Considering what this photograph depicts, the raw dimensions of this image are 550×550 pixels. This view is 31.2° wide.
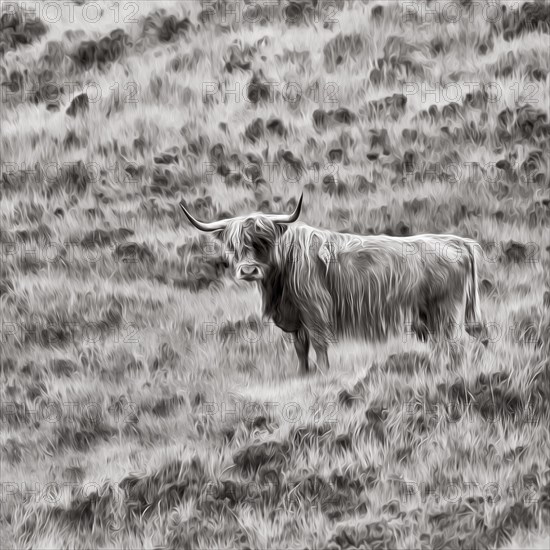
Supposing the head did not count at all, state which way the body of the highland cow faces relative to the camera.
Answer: to the viewer's left
